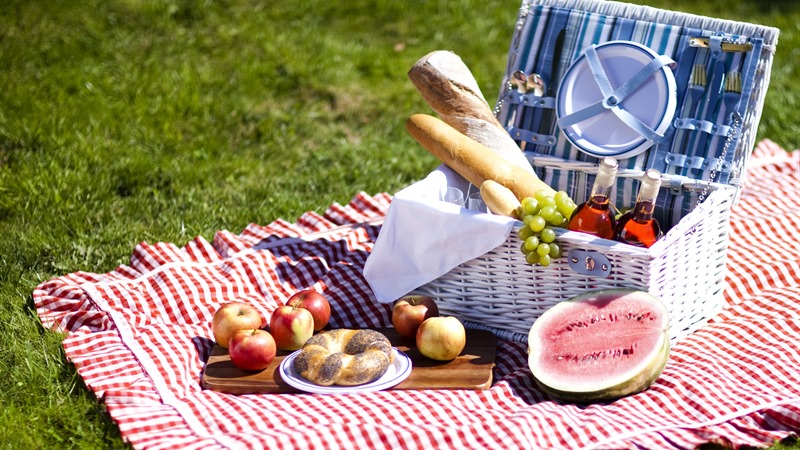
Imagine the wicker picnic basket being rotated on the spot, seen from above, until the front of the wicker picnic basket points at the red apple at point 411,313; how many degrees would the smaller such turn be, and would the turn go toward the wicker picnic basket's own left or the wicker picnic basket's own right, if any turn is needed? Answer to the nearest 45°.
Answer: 0° — it already faces it

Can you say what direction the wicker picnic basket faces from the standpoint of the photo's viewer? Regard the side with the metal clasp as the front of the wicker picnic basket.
facing the viewer and to the left of the viewer

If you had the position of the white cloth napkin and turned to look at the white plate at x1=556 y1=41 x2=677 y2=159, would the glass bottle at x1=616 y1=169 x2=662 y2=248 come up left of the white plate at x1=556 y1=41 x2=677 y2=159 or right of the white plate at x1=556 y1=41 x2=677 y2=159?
right

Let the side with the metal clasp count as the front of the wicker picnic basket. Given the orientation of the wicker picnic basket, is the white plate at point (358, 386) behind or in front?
in front

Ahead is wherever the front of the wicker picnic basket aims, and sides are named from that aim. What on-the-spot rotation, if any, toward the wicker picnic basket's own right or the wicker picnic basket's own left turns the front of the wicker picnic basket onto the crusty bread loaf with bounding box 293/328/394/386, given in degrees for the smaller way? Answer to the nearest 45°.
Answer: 0° — it already faces it

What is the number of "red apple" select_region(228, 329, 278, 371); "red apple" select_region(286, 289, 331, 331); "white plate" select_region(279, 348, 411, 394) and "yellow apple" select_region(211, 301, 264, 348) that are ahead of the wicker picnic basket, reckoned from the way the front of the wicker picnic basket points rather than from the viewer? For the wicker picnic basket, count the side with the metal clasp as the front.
4

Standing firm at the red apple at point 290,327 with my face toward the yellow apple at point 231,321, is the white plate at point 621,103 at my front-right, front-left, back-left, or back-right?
back-right

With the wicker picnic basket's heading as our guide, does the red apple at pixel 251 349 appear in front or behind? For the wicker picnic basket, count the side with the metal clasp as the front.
in front

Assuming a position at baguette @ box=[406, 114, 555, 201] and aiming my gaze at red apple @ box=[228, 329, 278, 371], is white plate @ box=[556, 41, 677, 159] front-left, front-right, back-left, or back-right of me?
back-left
